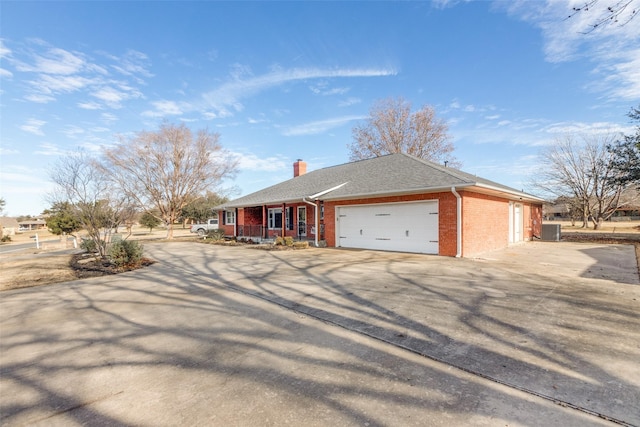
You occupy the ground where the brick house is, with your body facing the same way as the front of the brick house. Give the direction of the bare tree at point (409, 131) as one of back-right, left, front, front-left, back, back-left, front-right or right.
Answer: back-right

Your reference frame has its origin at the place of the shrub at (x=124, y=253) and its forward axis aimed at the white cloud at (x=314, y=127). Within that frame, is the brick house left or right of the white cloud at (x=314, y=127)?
right

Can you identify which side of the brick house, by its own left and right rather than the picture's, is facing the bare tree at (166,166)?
right

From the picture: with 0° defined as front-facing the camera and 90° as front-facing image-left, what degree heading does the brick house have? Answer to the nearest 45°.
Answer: approximately 45°
